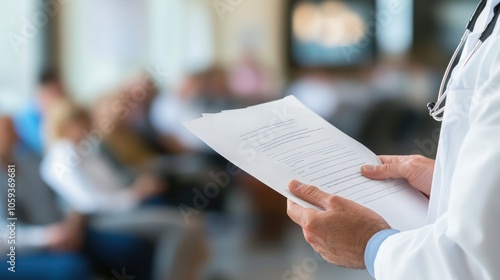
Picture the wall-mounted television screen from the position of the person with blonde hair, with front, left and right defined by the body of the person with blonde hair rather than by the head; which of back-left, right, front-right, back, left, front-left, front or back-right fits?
front-left

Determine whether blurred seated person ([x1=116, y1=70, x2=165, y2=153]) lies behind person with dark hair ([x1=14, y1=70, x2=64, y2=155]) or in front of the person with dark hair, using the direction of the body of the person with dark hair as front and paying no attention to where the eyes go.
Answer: in front

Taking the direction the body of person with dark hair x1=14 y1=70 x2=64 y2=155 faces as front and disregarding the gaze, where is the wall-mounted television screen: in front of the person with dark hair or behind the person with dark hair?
in front

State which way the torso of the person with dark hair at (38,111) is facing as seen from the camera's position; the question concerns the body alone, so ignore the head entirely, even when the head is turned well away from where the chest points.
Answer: to the viewer's right

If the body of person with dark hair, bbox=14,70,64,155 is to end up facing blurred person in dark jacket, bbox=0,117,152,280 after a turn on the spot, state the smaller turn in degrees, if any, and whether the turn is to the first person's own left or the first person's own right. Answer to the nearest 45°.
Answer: approximately 90° to the first person's own right

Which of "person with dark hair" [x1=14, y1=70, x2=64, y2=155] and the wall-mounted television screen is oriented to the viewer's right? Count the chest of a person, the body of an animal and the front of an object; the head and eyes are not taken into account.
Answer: the person with dark hair

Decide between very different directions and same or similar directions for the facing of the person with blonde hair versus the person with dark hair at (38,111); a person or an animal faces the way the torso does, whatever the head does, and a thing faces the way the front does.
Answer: same or similar directions

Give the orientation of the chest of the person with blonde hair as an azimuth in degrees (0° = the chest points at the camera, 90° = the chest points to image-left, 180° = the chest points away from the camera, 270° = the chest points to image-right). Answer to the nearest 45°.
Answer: approximately 270°

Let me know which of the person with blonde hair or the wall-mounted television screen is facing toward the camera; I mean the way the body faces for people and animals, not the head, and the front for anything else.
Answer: the wall-mounted television screen

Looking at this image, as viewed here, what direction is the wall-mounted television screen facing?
toward the camera

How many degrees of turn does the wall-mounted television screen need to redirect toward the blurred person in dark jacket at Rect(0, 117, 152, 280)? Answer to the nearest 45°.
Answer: approximately 45° to its right
